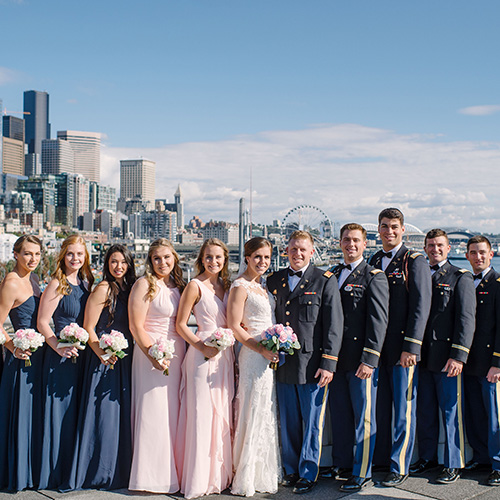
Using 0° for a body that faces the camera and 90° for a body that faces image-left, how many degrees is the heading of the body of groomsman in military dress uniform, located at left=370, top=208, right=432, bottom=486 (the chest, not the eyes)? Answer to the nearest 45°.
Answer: approximately 45°

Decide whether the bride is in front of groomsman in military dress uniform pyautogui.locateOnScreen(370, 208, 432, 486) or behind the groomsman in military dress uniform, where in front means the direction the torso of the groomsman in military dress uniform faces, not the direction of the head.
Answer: in front

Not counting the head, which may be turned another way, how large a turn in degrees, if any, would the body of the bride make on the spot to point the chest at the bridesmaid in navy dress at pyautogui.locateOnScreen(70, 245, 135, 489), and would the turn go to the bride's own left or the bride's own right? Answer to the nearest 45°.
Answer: approximately 135° to the bride's own right

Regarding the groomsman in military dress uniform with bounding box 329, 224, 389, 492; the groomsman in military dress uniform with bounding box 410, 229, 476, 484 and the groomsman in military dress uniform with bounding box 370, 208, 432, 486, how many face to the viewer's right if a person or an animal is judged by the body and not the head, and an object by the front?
0

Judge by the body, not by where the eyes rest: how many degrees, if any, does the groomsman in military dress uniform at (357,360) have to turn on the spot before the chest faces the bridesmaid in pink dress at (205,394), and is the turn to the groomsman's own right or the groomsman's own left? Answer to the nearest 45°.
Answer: approximately 45° to the groomsman's own right

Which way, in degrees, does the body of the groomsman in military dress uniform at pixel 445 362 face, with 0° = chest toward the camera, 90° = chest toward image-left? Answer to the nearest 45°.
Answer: approximately 45°

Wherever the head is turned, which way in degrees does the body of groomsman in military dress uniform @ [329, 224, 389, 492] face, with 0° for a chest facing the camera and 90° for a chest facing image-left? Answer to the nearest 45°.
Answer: approximately 45°

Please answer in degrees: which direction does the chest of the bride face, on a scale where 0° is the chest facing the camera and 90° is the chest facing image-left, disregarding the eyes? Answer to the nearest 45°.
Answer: approximately 315°

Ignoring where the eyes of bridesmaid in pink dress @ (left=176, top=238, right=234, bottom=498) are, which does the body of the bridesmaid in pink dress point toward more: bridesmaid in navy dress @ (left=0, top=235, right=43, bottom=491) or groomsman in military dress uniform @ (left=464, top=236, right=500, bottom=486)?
the groomsman in military dress uniform

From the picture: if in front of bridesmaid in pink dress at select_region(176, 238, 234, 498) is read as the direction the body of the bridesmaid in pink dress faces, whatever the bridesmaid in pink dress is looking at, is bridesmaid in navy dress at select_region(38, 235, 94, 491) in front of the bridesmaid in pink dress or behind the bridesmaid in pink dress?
behind

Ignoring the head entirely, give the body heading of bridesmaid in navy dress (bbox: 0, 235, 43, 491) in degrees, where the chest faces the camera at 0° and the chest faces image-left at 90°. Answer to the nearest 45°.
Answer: approximately 315°

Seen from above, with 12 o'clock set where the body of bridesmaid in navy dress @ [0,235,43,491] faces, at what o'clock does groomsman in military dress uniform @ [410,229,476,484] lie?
The groomsman in military dress uniform is roughly at 11 o'clock from the bridesmaid in navy dress.
